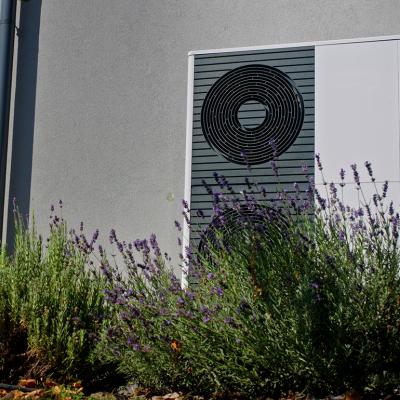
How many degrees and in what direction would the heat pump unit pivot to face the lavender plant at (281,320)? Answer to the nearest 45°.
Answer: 0° — it already faces it

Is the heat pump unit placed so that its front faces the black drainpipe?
no

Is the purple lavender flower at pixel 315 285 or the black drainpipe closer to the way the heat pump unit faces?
the purple lavender flower

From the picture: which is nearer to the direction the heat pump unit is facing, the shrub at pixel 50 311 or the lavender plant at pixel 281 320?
the lavender plant

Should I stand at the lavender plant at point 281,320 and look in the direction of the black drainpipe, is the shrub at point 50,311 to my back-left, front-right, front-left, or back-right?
front-left

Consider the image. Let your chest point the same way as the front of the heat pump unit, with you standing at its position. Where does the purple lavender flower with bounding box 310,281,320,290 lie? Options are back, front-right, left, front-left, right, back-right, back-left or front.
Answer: front

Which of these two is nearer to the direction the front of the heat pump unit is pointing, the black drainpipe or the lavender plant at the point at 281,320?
the lavender plant

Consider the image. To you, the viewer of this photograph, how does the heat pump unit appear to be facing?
facing the viewer

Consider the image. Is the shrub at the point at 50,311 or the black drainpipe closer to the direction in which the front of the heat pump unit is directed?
the shrub

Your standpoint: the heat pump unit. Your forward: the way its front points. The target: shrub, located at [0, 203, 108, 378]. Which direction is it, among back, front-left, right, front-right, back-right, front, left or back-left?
front-right
